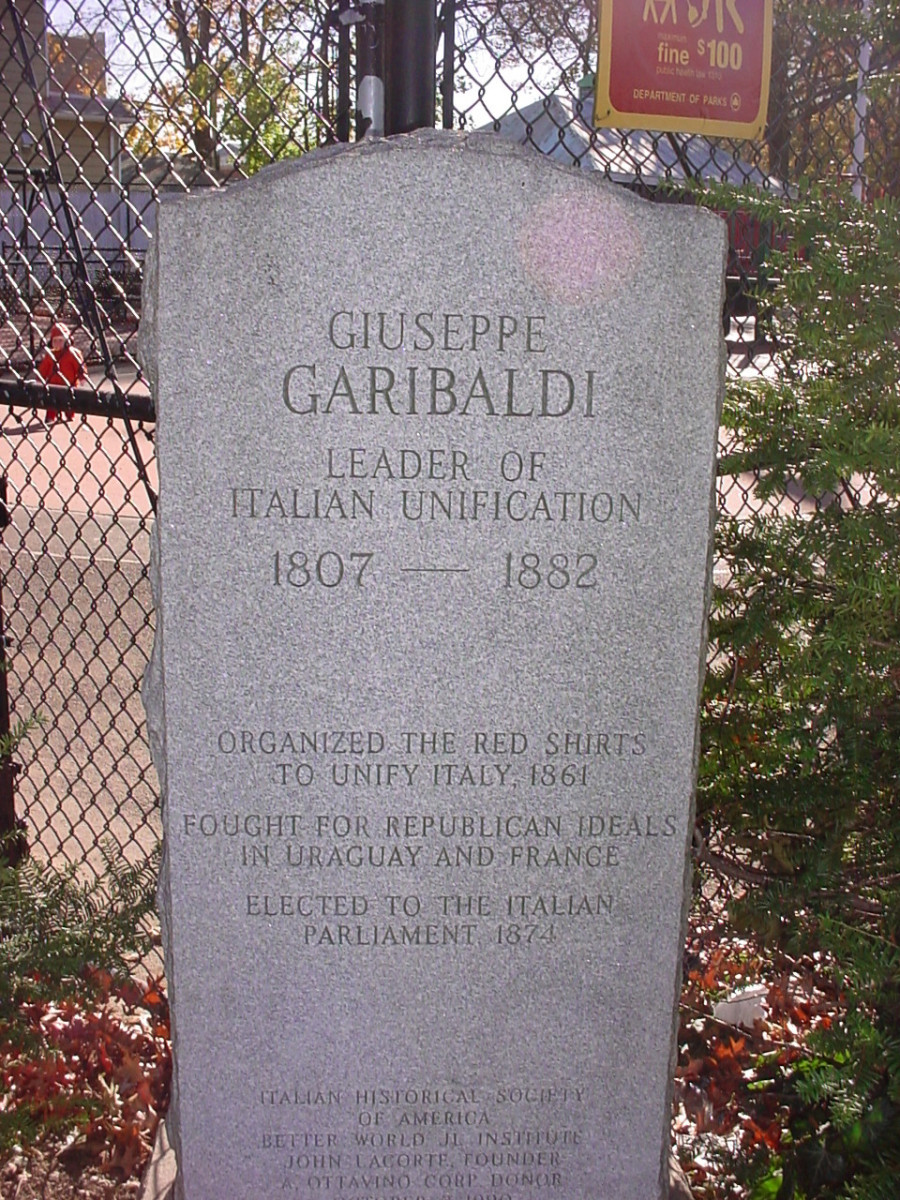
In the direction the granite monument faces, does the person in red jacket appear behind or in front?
behind

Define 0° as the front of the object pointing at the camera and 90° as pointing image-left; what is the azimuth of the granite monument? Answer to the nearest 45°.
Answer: approximately 0°

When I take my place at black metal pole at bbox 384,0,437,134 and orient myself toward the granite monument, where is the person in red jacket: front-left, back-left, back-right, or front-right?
back-right
